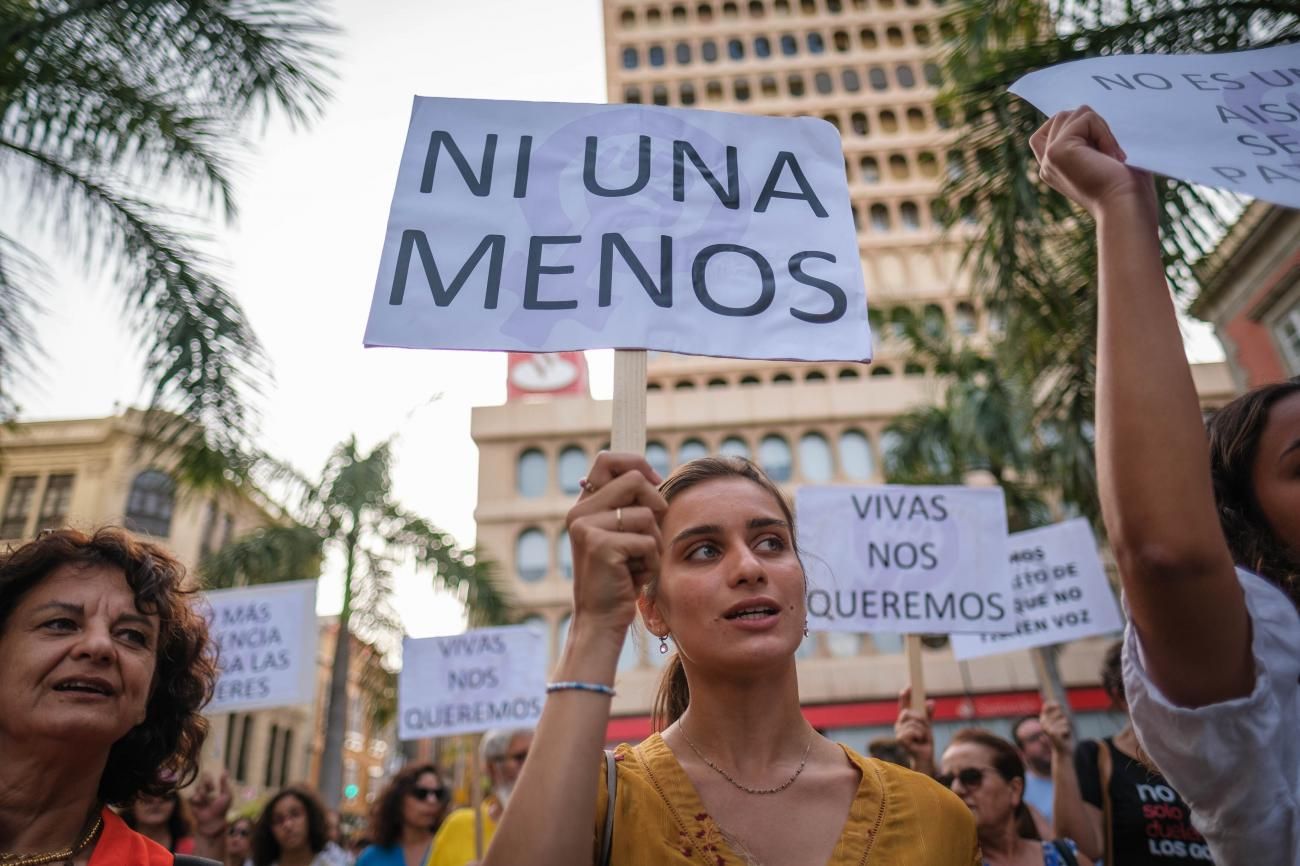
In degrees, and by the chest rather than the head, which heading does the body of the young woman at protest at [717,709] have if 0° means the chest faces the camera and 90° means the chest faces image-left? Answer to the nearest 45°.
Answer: approximately 0°

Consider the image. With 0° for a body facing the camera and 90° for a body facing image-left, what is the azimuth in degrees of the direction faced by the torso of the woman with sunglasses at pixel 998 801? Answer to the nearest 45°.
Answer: approximately 45°

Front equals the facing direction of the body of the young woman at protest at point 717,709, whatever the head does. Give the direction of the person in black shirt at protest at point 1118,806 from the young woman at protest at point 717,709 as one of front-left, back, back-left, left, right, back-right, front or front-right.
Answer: back-left

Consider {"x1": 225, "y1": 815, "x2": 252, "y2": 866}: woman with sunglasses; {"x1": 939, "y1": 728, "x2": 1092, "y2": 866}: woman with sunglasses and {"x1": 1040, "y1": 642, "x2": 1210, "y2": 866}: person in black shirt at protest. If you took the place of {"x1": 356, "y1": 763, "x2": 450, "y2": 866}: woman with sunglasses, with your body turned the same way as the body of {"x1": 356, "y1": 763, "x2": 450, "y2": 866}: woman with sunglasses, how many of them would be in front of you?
2

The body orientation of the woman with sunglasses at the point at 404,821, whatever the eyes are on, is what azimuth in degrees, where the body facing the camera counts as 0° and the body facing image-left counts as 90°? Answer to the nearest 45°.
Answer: approximately 315°

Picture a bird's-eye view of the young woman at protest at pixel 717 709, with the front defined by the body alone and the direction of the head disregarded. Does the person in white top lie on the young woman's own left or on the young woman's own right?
on the young woman's own left

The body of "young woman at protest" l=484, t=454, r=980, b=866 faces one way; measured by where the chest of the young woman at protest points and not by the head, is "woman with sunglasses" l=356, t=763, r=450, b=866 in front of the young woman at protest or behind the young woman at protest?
behind

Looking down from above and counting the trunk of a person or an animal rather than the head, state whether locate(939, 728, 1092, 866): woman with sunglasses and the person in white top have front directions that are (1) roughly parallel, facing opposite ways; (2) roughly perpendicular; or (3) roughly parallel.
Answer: roughly perpendicular
